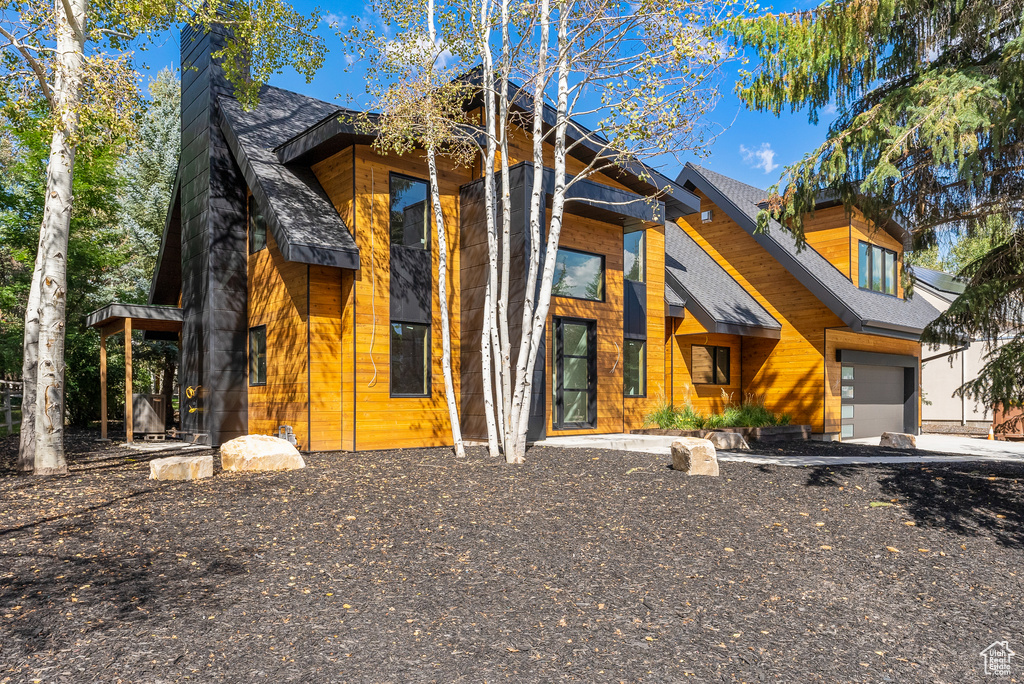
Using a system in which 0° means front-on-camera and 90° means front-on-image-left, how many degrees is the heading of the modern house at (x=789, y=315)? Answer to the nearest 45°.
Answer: approximately 315°

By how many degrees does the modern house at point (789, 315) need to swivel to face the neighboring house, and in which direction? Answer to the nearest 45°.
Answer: approximately 90° to its left

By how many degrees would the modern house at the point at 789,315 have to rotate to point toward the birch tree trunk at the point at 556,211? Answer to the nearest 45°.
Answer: approximately 45° to its right

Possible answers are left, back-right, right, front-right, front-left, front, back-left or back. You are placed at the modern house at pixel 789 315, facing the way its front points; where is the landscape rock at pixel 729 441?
front-right

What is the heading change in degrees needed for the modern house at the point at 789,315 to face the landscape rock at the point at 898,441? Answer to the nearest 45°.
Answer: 0° — it already faces it

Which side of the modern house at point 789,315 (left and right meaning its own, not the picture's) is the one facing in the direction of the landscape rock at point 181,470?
right
